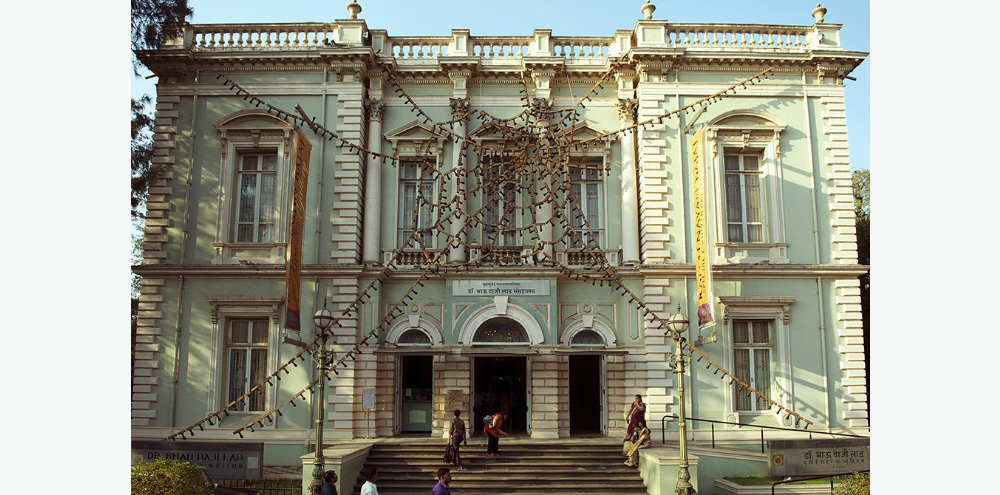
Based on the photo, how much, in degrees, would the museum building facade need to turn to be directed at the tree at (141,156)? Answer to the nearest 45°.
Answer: approximately 90° to its right

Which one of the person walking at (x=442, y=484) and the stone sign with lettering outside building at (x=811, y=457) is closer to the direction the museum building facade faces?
the person walking

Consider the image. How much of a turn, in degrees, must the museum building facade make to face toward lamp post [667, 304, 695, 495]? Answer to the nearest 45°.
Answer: approximately 45° to its left

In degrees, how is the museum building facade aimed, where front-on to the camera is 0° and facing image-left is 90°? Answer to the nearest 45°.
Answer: approximately 0°

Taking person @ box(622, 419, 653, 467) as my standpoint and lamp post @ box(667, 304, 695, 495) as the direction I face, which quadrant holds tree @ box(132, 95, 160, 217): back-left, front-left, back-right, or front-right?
back-right

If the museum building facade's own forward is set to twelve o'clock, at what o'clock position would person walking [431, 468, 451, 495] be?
The person walking is roughly at 12 o'clock from the museum building facade.
